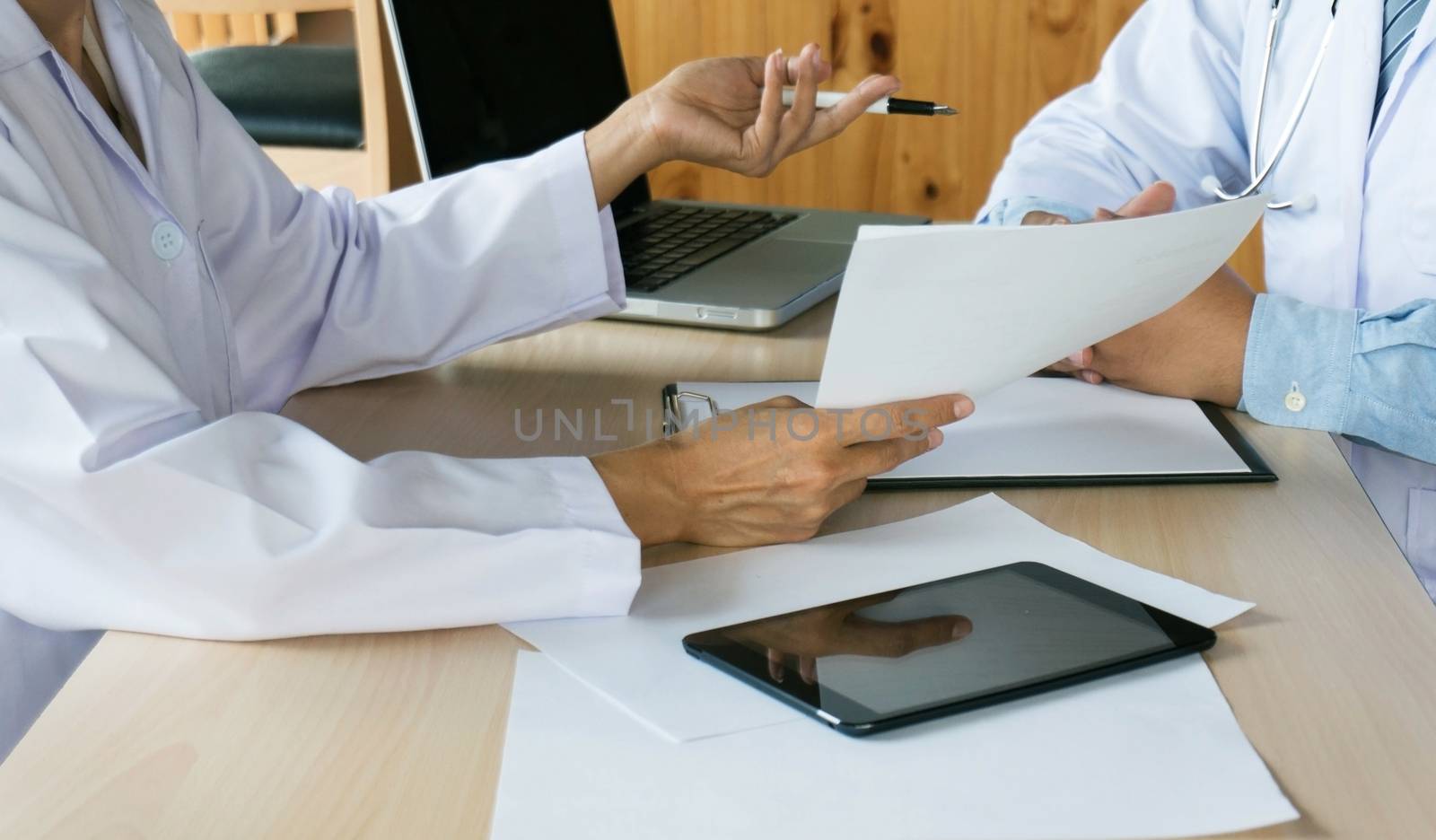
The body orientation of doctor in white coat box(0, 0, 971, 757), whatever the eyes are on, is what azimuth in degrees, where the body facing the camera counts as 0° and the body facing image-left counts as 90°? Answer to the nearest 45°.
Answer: approximately 315°

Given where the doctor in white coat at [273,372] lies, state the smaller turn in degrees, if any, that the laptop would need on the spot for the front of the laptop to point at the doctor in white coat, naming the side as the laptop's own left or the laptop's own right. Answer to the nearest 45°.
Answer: approximately 45° to the laptop's own right
